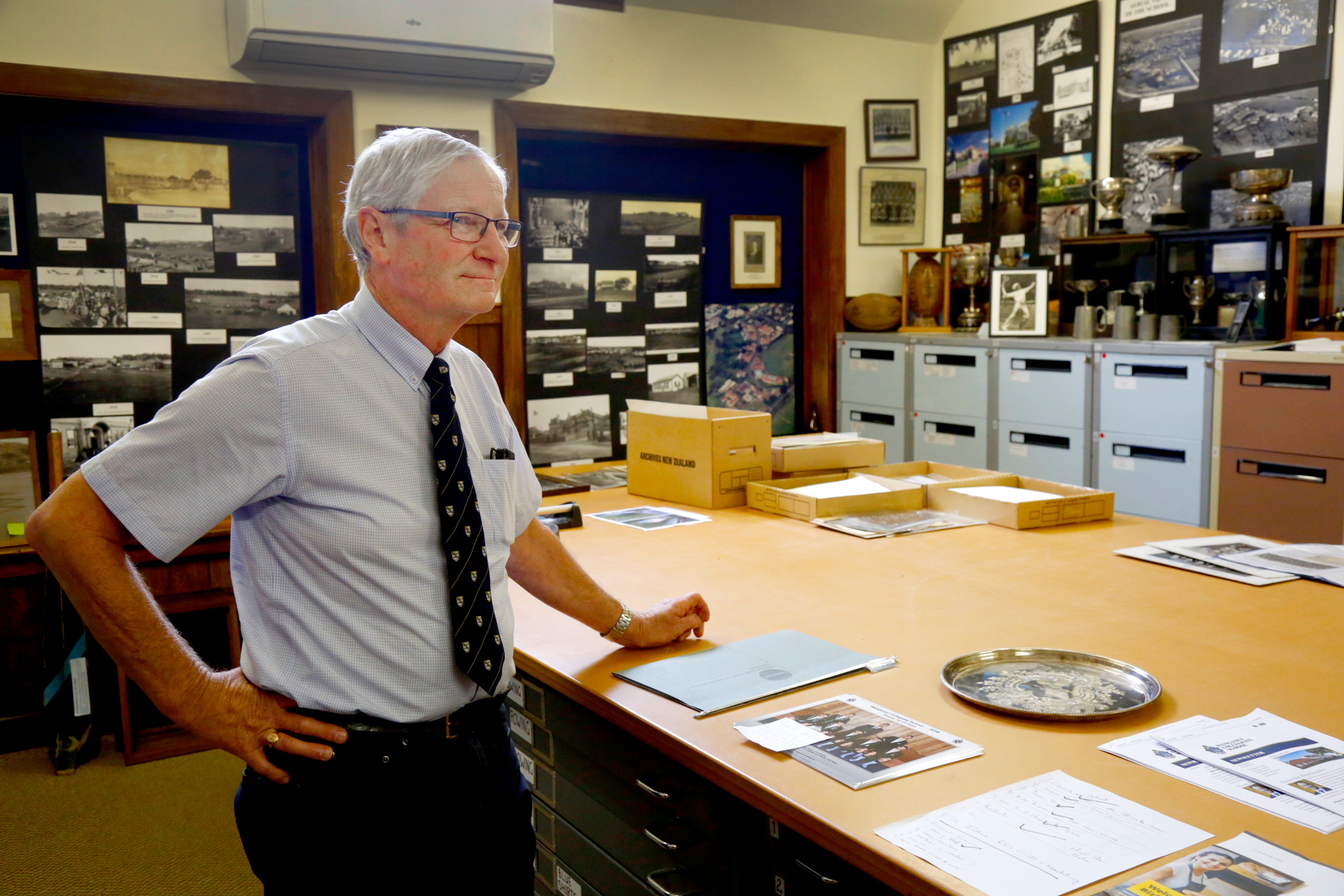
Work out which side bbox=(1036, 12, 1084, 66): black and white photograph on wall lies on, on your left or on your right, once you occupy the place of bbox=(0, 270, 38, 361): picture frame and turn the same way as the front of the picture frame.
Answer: on your left

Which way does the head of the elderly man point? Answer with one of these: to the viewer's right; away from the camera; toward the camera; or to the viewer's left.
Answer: to the viewer's right

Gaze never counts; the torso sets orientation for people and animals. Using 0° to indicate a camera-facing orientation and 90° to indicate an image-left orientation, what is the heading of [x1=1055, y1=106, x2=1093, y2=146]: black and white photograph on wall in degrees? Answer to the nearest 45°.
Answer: approximately 45°

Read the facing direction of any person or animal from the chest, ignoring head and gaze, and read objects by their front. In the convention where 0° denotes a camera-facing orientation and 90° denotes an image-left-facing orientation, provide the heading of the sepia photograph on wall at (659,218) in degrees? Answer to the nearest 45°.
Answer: approximately 0°

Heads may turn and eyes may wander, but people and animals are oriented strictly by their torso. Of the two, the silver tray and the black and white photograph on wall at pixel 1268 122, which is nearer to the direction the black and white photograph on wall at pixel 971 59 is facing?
the silver tray

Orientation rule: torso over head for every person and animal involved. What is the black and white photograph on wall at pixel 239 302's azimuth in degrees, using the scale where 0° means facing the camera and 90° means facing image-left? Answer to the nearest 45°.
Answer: approximately 0°

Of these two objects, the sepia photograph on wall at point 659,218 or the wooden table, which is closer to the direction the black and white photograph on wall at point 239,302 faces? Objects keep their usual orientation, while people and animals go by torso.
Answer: the wooden table

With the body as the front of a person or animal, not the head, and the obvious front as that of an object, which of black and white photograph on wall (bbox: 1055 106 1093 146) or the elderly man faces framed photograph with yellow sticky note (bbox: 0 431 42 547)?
the black and white photograph on wall
